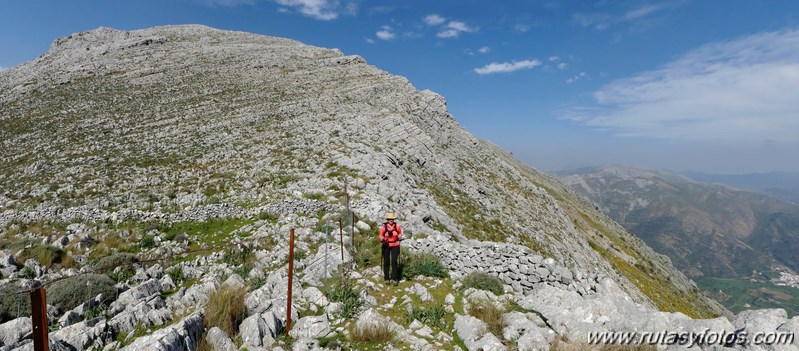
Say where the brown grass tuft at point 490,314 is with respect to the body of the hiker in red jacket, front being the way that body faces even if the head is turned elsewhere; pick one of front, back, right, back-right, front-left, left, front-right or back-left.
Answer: front-left

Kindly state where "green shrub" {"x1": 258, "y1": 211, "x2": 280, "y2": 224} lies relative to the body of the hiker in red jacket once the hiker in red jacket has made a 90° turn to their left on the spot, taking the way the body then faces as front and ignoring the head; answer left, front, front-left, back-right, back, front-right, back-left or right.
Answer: back-left

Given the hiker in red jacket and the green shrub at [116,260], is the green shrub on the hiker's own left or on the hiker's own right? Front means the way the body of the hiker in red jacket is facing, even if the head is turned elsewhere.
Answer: on the hiker's own right

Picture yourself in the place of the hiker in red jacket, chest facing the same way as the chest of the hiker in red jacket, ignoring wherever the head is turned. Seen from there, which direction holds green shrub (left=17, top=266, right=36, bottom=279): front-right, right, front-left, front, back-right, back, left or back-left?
right

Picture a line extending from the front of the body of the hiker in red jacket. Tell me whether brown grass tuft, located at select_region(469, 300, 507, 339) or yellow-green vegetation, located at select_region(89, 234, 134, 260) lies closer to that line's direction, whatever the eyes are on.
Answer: the brown grass tuft

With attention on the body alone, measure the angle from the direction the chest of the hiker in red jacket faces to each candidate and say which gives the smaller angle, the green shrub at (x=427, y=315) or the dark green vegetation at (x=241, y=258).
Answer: the green shrub

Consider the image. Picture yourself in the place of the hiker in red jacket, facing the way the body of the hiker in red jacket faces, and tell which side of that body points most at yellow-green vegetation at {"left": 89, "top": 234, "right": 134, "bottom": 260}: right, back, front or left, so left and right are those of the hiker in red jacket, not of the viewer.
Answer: right

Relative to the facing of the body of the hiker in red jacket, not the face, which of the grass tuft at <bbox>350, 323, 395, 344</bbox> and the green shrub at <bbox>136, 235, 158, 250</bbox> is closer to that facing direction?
the grass tuft

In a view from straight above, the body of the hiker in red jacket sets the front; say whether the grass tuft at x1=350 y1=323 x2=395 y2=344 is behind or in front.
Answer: in front

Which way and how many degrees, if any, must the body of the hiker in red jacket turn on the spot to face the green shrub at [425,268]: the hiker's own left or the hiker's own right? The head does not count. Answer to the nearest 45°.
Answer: approximately 135° to the hiker's own left

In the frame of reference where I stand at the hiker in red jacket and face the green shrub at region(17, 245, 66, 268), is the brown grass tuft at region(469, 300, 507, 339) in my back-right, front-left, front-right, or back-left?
back-left

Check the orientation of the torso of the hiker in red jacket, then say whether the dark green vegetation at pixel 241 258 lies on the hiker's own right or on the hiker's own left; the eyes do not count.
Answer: on the hiker's own right

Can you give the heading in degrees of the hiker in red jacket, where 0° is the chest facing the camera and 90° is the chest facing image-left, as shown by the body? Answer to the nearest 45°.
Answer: approximately 0°

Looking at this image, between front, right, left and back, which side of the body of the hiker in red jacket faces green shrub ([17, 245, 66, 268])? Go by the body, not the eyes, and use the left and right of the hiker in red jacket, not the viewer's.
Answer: right

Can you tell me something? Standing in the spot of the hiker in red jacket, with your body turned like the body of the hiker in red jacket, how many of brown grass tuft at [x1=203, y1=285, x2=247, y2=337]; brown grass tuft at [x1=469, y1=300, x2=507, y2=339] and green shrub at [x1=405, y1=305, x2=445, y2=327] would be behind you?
0

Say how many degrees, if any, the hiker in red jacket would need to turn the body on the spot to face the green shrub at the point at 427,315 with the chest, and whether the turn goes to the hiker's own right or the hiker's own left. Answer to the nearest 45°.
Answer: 0° — they already face it

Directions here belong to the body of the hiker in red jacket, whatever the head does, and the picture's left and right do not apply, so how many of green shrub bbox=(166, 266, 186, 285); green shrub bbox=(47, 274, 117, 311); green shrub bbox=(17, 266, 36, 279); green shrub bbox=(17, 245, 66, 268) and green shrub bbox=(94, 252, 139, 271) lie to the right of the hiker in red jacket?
5

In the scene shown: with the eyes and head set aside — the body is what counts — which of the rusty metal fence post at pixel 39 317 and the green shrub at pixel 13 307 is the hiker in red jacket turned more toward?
the rusty metal fence post
